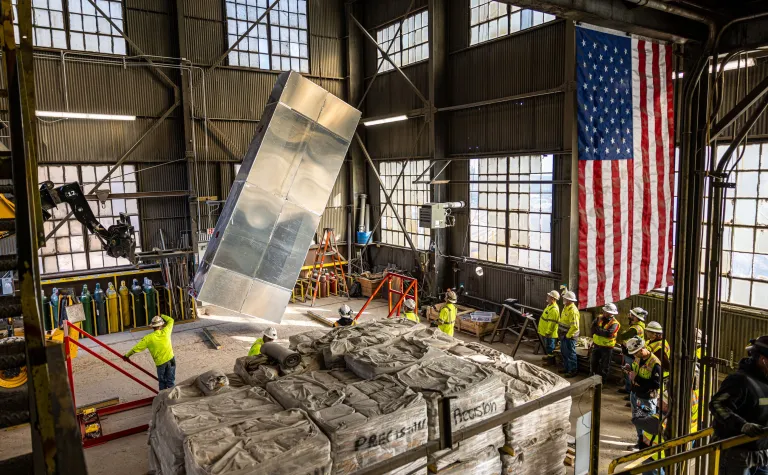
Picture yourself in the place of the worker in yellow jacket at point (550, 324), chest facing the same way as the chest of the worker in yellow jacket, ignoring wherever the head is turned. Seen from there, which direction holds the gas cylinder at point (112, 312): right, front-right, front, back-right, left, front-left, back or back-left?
front

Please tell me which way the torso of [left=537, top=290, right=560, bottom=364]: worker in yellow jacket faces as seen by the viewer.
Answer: to the viewer's left

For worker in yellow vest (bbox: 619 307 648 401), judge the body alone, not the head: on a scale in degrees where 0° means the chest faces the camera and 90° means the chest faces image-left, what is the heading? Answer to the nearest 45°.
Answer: approximately 90°

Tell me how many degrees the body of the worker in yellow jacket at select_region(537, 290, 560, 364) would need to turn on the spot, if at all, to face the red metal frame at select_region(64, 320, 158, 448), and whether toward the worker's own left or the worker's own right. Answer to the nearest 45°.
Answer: approximately 45° to the worker's own left

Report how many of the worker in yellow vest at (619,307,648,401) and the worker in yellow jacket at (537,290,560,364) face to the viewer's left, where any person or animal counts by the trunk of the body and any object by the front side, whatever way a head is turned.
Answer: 2

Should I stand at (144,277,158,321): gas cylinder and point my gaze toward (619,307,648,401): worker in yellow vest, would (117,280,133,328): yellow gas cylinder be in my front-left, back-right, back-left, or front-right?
back-right

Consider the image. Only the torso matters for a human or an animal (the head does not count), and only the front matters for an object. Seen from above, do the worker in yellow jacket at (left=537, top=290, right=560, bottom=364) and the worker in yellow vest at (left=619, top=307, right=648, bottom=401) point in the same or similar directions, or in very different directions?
same or similar directions

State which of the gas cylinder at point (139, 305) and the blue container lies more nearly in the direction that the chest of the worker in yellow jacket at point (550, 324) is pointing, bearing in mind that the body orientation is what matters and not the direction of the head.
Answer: the gas cylinder

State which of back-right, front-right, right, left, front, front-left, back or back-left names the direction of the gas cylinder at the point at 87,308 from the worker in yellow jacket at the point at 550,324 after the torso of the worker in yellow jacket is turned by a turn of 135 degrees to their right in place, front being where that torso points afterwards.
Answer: back-left

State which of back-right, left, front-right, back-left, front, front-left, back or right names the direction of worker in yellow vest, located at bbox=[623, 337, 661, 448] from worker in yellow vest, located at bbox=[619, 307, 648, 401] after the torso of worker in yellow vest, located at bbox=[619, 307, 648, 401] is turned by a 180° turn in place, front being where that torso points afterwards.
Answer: right

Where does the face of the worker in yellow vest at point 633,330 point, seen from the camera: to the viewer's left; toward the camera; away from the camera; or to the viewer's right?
to the viewer's left

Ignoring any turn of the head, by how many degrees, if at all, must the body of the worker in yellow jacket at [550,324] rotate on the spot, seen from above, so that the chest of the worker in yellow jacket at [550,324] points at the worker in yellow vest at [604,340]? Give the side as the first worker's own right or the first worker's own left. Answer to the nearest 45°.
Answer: approximately 135° to the first worker's own left

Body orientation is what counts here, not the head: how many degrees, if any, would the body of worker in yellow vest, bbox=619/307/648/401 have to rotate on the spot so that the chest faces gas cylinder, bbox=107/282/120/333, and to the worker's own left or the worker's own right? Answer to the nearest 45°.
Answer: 0° — they already face it

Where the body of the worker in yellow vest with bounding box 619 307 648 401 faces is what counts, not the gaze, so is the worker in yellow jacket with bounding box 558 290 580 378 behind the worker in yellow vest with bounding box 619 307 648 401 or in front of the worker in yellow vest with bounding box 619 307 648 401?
in front

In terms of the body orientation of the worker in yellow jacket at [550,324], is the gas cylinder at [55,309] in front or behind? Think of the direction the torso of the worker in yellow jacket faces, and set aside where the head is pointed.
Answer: in front
